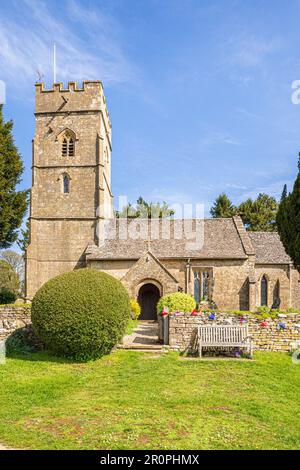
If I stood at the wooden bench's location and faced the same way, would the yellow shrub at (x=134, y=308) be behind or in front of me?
behind

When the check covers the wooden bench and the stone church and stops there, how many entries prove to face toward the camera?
2

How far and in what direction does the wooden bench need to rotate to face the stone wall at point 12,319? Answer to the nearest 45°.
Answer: approximately 90° to its right

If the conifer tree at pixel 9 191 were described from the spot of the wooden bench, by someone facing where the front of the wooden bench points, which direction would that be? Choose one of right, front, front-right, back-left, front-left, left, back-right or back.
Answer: back-right

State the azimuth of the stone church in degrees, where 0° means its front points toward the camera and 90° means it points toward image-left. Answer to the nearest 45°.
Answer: approximately 0°

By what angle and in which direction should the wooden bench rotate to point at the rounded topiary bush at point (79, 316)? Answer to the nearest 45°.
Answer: approximately 90° to its right

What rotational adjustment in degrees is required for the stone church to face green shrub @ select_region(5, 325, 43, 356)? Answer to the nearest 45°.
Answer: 0° — it already faces it
